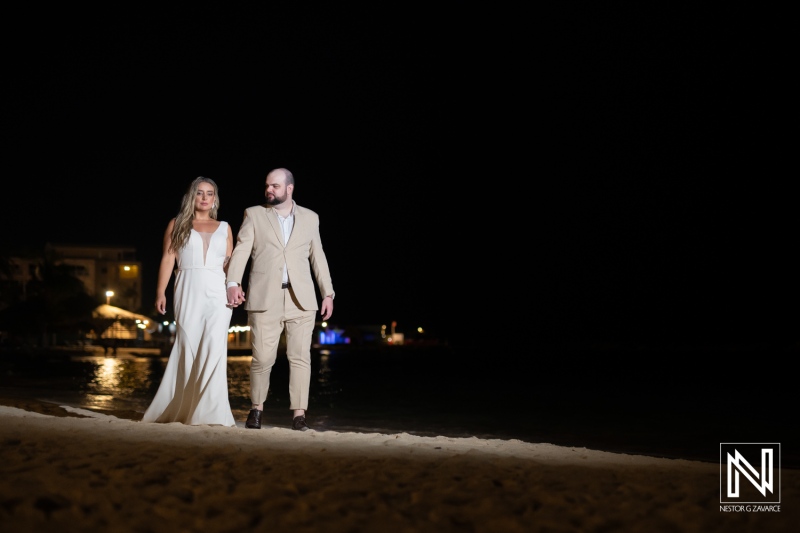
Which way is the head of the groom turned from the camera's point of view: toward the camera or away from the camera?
toward the camera

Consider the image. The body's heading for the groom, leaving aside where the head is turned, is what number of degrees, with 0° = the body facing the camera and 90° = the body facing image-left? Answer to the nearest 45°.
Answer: approximately 0°
